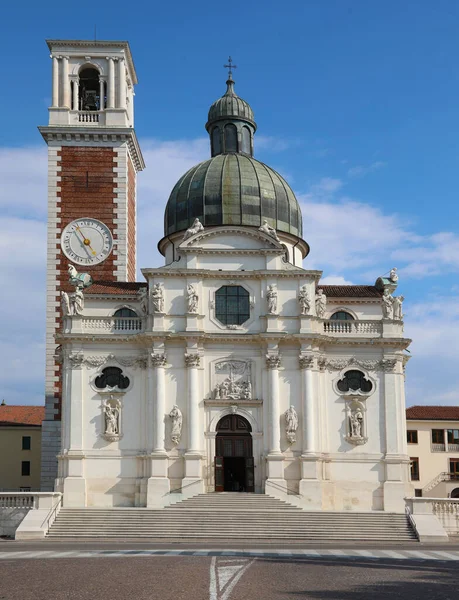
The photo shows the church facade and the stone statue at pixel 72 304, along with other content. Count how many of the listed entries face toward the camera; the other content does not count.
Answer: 2

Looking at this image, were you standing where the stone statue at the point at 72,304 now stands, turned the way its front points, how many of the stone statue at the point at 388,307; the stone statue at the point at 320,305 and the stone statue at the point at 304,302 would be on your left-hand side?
3

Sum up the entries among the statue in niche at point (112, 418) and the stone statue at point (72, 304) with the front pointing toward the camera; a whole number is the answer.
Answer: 2

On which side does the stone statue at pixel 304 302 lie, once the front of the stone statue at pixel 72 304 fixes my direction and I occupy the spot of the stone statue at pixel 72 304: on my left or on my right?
on my left

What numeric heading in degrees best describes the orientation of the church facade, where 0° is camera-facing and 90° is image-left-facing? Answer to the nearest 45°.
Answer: approximately 0°

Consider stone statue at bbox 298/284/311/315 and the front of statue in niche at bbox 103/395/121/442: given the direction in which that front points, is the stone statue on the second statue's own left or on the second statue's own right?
on the second statue's own left

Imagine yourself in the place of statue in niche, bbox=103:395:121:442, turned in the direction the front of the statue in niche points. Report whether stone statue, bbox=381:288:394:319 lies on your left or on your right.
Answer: on your left
